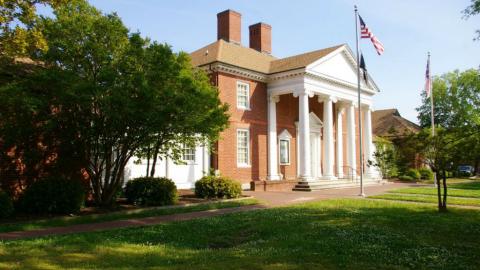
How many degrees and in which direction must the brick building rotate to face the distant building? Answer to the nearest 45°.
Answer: approximately 90° to its left

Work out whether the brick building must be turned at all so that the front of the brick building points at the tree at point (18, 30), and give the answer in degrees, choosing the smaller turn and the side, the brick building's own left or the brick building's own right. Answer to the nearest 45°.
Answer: approximately 45° to the brick building's own right

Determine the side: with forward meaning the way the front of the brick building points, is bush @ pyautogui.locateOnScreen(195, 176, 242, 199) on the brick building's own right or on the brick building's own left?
on the brick building's own right

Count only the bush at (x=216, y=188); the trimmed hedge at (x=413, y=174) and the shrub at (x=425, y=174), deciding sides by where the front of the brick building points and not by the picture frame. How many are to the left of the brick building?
2

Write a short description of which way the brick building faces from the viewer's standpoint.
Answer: facing the viewer and to the right of the viewer

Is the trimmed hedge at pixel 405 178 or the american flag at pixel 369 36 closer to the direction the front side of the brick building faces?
the american flag

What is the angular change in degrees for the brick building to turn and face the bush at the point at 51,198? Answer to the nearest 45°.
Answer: approximately 90° to its right

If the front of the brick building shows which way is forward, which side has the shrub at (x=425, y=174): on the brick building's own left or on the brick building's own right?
on the brick building's own left

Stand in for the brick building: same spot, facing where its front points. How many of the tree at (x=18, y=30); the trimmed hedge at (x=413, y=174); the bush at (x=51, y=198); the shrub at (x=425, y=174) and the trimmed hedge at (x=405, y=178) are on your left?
3

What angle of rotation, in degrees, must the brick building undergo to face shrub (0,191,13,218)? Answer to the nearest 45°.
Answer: approximately 90° to its right

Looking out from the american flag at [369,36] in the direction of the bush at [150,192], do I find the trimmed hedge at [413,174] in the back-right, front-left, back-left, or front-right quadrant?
back-right

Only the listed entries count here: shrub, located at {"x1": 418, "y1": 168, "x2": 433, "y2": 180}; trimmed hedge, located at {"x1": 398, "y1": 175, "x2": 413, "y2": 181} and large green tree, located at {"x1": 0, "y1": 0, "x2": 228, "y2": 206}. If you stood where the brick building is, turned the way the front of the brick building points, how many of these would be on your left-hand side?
2

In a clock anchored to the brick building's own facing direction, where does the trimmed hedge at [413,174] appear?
The trimmed hedge is roughly at 9 o'clock from the brick building.

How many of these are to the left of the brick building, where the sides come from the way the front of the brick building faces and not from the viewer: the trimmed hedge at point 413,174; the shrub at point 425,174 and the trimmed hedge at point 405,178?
3

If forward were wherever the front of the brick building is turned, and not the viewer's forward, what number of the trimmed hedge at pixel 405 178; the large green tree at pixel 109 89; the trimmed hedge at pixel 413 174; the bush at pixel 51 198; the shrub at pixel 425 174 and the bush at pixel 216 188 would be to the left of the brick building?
3

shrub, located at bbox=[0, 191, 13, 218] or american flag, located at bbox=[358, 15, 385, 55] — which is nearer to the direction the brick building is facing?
the american flag
